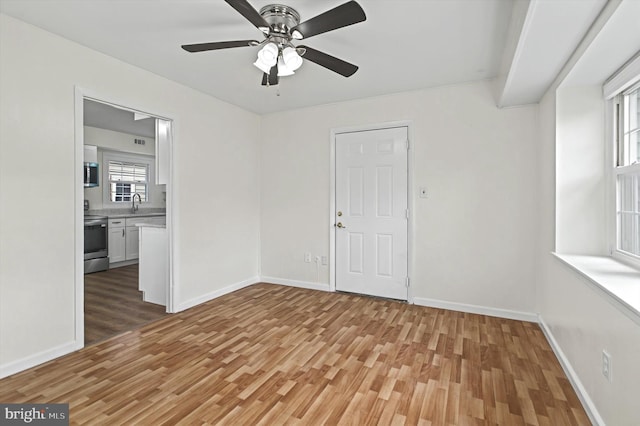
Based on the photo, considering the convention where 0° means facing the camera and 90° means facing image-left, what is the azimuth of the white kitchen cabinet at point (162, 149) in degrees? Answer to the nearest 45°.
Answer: approximately 45°

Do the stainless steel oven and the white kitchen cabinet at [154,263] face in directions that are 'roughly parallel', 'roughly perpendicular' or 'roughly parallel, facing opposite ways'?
roughly perpendicular

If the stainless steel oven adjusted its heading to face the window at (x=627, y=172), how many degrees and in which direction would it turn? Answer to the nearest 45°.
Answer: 0° — it already faces it

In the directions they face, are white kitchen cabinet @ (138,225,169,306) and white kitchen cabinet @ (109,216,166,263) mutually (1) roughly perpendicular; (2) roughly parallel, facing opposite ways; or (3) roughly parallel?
roughly perpendicular

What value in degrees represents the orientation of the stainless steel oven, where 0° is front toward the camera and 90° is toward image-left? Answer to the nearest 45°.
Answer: approximately 315°

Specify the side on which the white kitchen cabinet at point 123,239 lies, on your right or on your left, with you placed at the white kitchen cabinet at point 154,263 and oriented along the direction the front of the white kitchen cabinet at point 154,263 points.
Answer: on your right

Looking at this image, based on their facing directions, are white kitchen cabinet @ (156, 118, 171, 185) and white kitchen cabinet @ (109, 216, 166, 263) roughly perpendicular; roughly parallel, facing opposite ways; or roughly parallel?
roughly perpendicular
